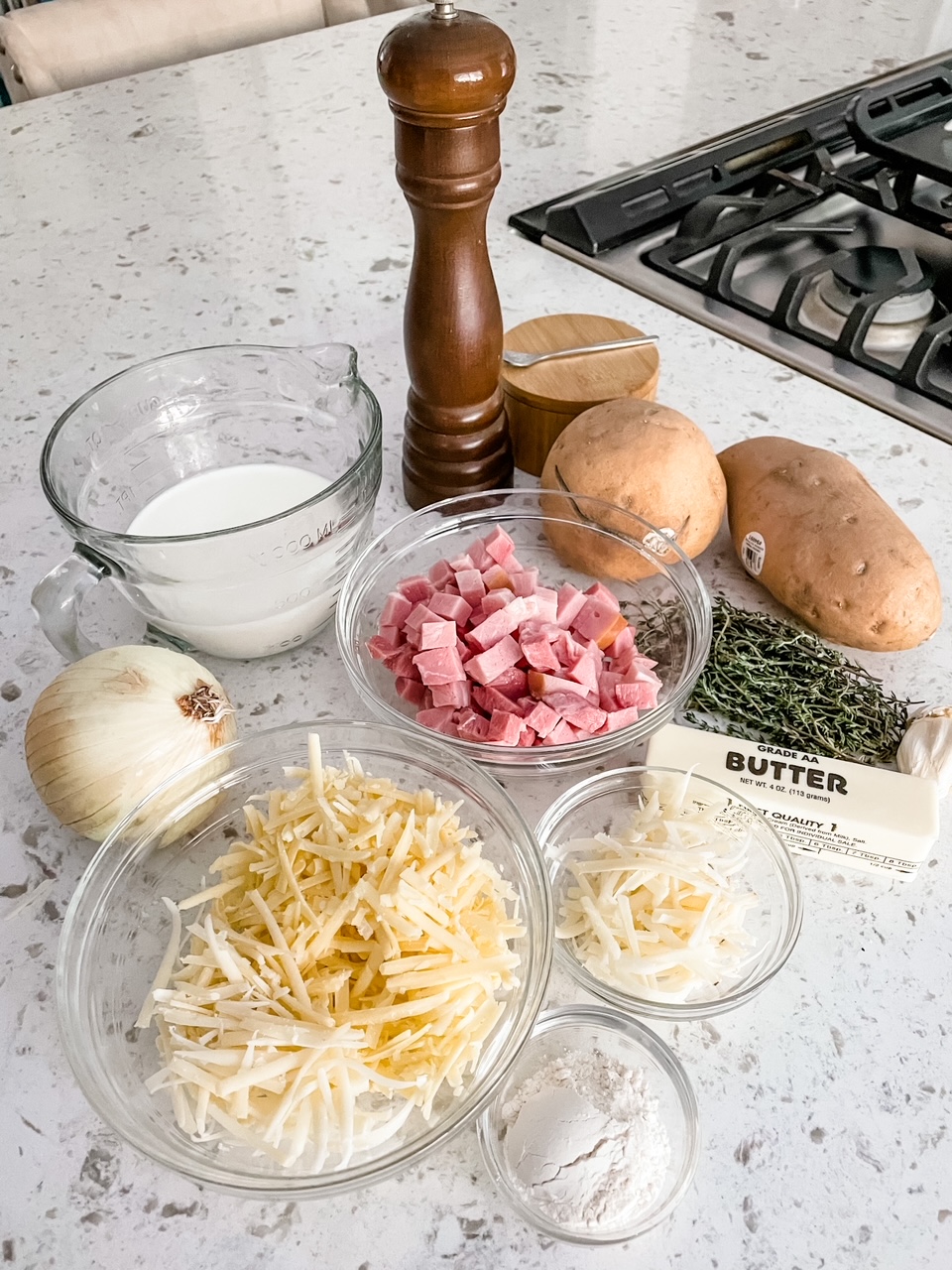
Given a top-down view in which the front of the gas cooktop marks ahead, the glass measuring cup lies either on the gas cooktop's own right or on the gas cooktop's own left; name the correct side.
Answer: on the gas cooktop's own right

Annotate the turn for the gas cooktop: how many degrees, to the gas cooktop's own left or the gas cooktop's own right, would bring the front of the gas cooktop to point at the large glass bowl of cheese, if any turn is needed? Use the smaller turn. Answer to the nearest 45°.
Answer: approximately 45° to the gas cooktop's own right
